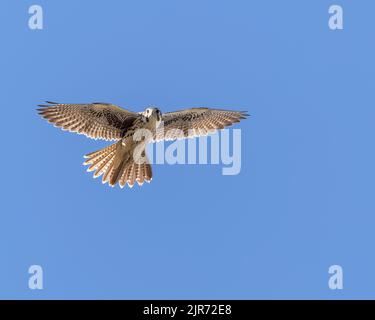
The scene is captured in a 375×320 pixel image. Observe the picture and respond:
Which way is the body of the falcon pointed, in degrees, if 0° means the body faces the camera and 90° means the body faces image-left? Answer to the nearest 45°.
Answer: approximately 0°
